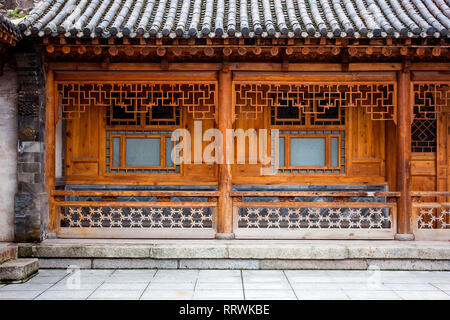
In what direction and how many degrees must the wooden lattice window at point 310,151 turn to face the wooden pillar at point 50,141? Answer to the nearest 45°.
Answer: approximately 45° to its right

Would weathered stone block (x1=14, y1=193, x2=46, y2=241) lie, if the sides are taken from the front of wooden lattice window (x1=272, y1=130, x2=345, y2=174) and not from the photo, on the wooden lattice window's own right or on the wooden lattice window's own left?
on the wooden lattice window's own right

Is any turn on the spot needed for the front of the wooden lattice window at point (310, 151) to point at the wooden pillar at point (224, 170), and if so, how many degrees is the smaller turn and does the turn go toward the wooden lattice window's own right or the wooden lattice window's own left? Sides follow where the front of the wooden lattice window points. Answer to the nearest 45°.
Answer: approximately 45° to the wooden lattice window's own right

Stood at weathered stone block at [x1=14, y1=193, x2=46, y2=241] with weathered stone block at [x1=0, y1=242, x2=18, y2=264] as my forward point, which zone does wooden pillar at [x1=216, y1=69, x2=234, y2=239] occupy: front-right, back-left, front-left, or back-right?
back-left

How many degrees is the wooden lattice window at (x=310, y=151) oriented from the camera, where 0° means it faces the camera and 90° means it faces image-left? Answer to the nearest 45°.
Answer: approximately 0°

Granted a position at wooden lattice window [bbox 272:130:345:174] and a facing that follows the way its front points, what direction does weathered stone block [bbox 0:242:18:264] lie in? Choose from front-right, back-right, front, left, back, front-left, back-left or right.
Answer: front-right
